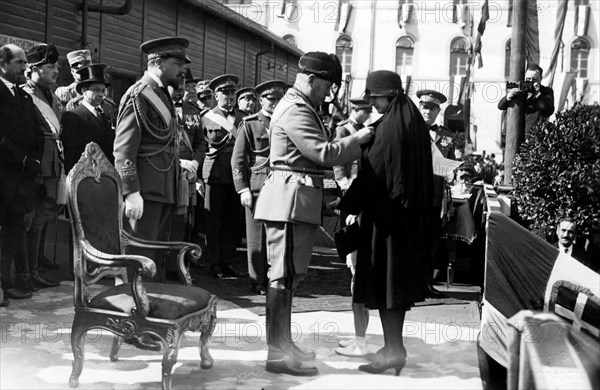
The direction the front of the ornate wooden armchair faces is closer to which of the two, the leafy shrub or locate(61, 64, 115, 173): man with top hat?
the leafy shrub

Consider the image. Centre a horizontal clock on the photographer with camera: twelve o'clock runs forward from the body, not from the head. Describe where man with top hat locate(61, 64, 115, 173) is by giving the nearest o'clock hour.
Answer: The man with top hat is roughly at 1 o'clock from the photographer with camera.

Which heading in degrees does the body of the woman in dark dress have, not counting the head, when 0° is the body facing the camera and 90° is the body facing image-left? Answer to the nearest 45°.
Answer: approximately 90°

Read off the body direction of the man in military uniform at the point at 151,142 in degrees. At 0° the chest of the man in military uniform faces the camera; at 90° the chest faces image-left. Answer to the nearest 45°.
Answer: approximately 315°

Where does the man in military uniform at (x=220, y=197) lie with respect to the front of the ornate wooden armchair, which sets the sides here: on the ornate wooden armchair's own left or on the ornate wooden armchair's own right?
on the ornate wooden armchair's own left

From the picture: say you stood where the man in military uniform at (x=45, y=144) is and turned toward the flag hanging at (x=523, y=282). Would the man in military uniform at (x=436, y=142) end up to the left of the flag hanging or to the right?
left

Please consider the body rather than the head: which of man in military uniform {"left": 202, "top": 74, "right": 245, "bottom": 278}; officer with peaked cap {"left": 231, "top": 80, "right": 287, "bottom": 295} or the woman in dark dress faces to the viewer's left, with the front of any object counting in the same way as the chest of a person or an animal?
the woman in dark dress

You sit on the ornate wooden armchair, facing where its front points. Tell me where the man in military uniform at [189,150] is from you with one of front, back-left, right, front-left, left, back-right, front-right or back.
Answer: back-left

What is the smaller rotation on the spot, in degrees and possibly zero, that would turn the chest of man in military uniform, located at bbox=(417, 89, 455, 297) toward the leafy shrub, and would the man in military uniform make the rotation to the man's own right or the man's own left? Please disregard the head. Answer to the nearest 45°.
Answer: approximately 90° to the man's own left
